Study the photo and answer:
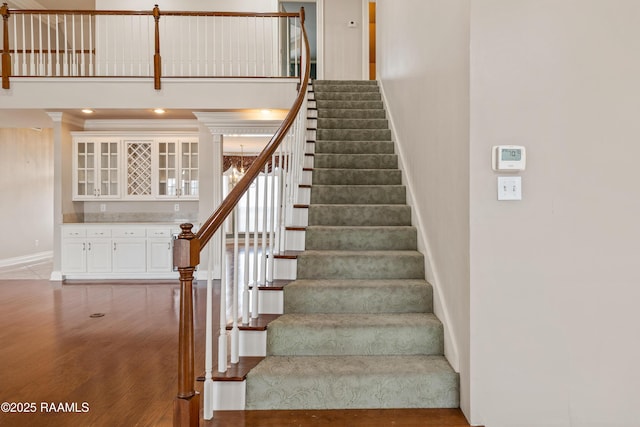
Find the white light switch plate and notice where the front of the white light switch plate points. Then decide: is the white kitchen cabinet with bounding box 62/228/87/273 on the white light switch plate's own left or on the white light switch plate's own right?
on the white light switch plate's own right

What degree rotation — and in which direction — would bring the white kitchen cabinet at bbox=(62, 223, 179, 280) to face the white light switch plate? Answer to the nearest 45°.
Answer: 0° — it already faces it

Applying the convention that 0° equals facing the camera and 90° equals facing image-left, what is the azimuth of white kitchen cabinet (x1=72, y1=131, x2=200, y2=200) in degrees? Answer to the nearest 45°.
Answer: approximately 0°
